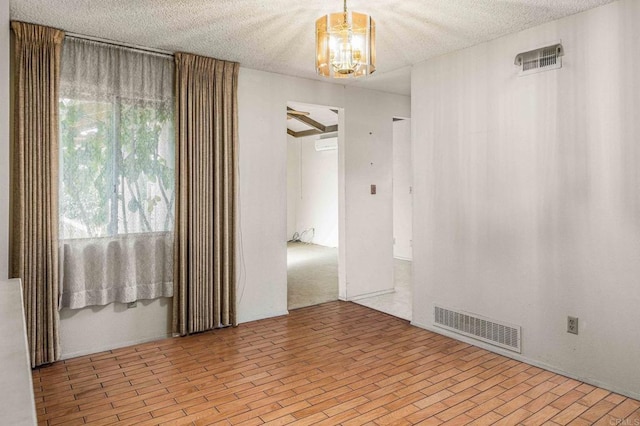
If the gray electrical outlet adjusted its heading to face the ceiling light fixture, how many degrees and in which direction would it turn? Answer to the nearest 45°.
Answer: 0° — it already faces it

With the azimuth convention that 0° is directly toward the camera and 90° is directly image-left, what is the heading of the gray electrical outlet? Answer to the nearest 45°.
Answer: approximately 45°

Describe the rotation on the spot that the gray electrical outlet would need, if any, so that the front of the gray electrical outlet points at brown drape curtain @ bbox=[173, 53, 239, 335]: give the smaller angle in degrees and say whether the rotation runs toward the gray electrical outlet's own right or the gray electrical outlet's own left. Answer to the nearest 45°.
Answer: approximately 45° to the gray electrical outlet's own right

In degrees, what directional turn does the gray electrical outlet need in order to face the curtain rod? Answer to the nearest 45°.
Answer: approximately 45° to its right
